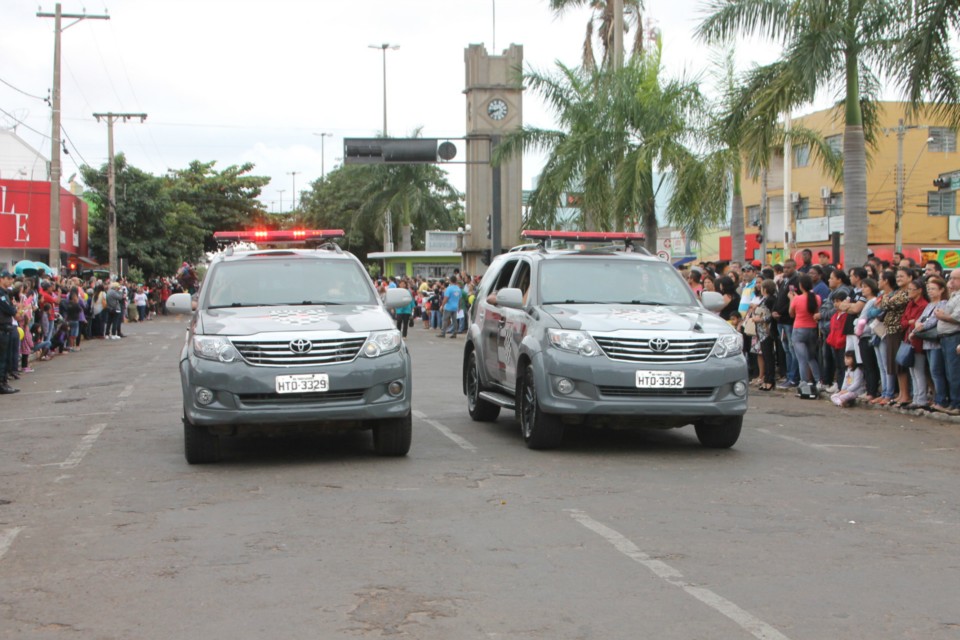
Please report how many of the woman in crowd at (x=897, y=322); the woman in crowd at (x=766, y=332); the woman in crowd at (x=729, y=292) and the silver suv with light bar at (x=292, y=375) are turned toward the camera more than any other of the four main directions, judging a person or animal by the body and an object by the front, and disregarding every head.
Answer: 1

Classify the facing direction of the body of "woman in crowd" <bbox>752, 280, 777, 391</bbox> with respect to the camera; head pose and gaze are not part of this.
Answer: to the viewer's left

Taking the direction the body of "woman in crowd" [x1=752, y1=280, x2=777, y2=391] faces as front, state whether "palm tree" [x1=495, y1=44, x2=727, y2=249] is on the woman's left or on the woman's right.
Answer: on the woman's right

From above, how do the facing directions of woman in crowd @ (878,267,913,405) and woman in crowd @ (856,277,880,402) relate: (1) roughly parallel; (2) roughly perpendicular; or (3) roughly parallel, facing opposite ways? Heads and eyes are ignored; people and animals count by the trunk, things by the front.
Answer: roughly parallel

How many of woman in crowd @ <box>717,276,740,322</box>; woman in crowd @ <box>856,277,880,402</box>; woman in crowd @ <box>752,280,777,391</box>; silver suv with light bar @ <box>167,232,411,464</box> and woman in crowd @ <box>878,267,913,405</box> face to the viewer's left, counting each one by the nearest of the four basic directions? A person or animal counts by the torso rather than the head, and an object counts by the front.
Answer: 4

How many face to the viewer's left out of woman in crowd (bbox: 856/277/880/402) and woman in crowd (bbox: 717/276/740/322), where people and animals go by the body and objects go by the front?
2

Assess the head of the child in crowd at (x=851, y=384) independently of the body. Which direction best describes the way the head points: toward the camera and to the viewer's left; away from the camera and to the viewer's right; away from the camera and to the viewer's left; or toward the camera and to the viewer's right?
toward the camera and to the viewer's left

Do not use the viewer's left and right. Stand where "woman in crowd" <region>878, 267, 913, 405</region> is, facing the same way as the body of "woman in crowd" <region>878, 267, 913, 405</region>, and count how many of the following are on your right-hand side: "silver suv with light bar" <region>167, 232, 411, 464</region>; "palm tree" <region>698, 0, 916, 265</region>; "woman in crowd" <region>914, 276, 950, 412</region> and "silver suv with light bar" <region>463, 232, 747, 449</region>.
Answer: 1

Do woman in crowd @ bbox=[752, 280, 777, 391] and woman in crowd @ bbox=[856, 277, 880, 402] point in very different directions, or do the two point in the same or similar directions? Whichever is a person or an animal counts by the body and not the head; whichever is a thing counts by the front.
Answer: same or similar directions

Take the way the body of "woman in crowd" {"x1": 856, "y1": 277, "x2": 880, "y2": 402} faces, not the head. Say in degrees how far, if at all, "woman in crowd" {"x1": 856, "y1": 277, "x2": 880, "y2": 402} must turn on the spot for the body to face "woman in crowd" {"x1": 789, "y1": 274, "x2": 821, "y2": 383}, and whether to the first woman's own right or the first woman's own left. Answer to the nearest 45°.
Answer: approximately 45° to the first woman's own right

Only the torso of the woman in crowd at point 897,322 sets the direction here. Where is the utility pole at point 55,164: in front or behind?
in front

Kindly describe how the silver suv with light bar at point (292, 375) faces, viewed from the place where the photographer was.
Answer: facing the viewer

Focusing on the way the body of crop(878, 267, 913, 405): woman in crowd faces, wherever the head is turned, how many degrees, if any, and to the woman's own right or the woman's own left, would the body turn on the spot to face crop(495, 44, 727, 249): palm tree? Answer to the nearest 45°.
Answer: approximately 45° to the woman's own right

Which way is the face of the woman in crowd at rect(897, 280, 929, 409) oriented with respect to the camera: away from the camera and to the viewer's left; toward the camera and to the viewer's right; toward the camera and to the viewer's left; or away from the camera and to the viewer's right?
toward the camera and to the viewer's left

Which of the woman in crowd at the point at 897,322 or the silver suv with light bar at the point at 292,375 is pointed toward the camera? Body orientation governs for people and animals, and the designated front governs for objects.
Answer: the silver suv with light bar

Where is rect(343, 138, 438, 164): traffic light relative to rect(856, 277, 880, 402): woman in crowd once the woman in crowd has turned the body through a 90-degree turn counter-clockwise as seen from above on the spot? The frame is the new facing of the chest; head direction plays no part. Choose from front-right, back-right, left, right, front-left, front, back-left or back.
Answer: back-right

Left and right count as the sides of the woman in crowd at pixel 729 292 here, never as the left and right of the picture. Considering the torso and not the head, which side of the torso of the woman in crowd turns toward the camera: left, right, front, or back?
left
